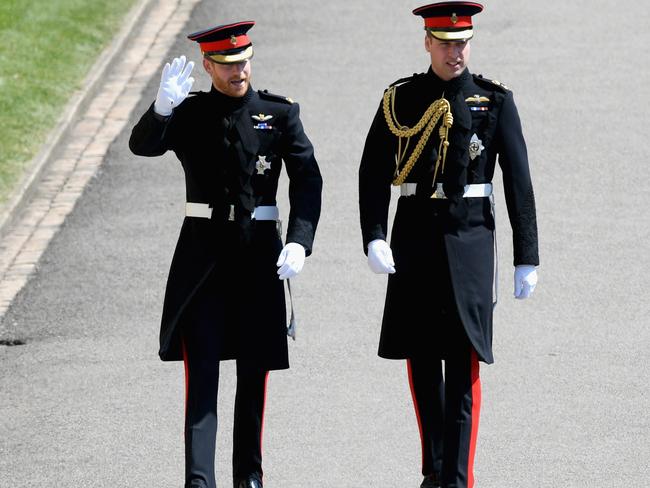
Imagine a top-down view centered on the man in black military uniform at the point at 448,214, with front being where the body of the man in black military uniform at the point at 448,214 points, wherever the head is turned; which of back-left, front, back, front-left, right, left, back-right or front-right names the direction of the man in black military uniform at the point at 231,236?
right

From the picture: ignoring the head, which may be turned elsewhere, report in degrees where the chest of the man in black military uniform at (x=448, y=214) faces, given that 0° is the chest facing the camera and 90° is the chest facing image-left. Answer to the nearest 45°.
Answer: approximately 0°

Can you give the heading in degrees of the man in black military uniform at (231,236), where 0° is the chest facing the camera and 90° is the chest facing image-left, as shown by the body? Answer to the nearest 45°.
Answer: approximately 0°

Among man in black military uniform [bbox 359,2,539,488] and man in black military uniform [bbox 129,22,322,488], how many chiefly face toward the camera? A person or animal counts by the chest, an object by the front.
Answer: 2

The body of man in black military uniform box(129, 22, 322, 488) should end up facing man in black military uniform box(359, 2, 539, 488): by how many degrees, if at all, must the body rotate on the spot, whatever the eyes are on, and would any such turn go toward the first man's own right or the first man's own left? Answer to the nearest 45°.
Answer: approximately 90° to the first man's own left
